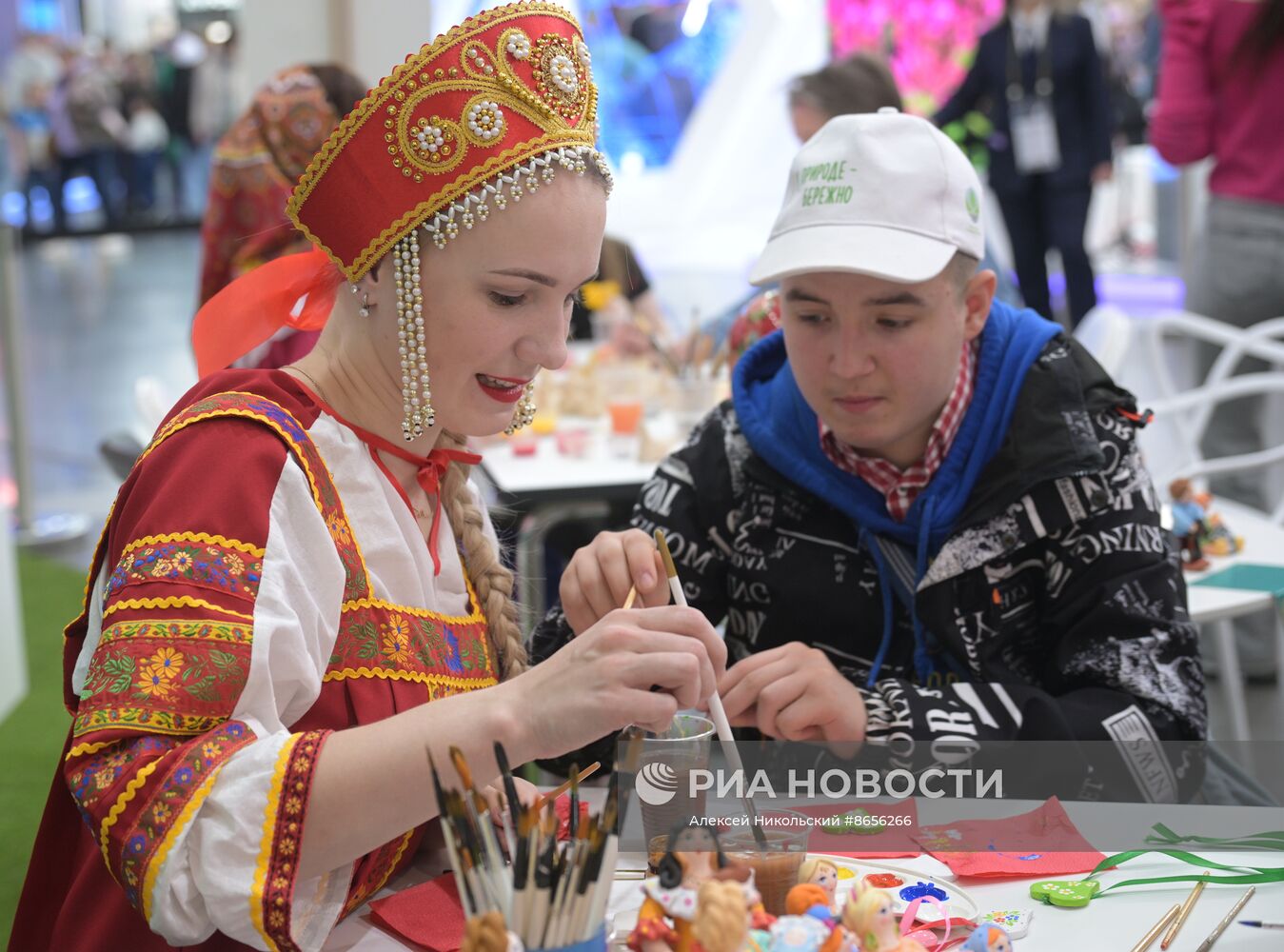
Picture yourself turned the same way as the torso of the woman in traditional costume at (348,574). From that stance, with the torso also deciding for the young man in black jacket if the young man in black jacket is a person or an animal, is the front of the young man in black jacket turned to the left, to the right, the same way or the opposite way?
to the right

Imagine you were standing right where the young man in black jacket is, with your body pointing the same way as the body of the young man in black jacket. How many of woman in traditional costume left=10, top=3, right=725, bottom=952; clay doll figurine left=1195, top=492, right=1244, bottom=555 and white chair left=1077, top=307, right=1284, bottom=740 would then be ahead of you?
1

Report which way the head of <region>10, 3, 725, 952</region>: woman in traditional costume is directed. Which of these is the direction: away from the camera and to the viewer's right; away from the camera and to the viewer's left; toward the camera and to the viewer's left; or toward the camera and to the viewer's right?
toward the camera and to the viewer's right

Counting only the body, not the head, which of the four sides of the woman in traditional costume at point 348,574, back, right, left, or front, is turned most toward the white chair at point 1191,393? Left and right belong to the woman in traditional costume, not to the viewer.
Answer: left

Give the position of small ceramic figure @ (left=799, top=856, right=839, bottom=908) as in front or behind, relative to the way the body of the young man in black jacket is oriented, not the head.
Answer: in front

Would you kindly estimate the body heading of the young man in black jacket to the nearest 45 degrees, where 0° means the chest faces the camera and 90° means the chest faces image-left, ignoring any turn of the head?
approximately 45°

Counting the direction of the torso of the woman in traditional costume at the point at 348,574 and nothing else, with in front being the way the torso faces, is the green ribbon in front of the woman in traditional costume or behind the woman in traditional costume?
in front

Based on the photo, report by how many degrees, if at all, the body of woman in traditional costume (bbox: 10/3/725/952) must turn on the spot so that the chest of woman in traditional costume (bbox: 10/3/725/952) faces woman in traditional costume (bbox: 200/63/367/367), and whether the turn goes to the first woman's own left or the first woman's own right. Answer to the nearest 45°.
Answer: approximately 135° to the first woman's own left

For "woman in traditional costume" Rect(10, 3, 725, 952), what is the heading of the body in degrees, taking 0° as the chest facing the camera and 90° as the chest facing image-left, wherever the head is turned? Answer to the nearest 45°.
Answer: approximately 315°

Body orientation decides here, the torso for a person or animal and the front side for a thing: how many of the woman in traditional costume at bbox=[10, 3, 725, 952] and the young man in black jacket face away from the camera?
0
